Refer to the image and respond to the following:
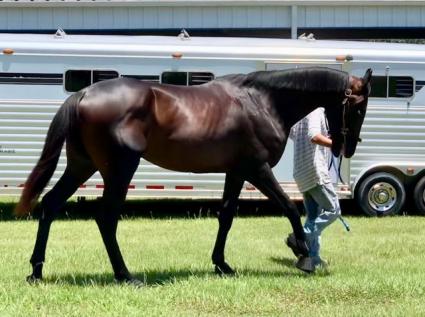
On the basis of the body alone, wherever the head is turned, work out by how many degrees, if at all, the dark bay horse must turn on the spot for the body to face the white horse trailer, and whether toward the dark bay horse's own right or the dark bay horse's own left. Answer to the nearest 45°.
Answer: approximately 90° to the dark bay horse's own left

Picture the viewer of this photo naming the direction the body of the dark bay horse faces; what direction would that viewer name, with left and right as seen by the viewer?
facing to the right of the viewer

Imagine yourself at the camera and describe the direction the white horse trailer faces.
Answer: facing to the left of the viewer

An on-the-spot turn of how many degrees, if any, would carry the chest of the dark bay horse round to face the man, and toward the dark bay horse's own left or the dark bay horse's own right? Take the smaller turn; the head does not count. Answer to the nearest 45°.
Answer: approximately 45° to the dark bay horse's own left

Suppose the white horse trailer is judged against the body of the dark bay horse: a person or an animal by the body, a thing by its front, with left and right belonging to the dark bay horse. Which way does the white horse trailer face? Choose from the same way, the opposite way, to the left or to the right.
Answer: the opposite way

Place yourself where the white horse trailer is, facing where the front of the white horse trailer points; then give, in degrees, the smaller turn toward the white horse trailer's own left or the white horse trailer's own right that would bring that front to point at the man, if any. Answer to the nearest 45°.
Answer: approximately 90° to the white horse trailer's own left

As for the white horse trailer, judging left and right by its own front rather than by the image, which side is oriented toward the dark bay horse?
left

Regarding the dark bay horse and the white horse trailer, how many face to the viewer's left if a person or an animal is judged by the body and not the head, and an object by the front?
1

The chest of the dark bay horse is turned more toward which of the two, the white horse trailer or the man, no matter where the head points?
the man
